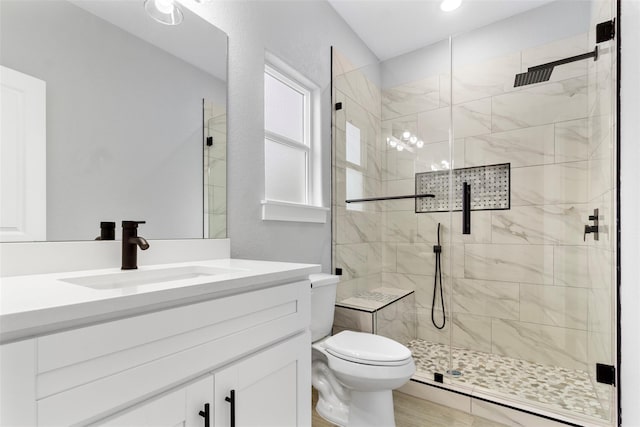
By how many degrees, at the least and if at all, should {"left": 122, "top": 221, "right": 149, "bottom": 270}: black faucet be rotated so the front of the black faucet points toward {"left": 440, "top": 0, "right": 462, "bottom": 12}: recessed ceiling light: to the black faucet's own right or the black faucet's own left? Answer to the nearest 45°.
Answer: approximately 45° to the black faucet's own left

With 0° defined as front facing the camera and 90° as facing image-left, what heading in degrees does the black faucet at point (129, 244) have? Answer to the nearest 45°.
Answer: approximately 315°

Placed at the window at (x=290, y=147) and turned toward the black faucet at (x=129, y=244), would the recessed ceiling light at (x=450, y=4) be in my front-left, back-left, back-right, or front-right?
back-left

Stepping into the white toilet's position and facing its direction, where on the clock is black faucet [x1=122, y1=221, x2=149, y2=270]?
The black faucet is roughly at 3 o'clock from the white toilet.

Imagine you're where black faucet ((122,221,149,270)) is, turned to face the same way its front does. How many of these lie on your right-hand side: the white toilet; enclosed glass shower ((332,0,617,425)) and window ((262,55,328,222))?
0

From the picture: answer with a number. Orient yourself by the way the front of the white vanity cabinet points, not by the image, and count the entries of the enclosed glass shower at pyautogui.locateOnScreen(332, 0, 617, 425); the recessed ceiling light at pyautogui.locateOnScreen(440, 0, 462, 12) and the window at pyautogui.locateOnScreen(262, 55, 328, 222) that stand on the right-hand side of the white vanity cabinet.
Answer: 0

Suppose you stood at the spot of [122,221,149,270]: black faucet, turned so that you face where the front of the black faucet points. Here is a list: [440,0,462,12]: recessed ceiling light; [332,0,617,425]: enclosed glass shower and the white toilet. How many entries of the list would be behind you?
0

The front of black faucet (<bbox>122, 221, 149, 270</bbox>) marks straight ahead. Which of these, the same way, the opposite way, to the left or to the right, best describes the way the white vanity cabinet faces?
the same way

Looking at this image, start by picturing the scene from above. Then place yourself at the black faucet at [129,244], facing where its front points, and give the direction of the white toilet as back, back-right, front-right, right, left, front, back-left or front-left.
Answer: front-left

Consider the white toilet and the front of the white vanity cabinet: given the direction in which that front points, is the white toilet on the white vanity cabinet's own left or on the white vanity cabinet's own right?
on the white vanity cabinet's own left

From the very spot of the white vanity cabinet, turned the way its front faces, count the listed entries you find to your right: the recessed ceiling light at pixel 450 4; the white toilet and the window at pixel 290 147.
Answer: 0

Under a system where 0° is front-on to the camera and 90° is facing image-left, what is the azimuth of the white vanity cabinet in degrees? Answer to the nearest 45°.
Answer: approximately 315°

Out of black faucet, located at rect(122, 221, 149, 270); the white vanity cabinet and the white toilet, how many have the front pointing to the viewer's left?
0

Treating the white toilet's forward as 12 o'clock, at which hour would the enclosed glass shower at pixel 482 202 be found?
The enclosed glass shower is roughly at 9 o'clock from the white toilet.

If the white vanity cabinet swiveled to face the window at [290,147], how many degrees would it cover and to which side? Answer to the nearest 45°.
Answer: approximately 90° to its left

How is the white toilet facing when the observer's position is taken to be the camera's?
facing the viewer and to the right of the viewer
